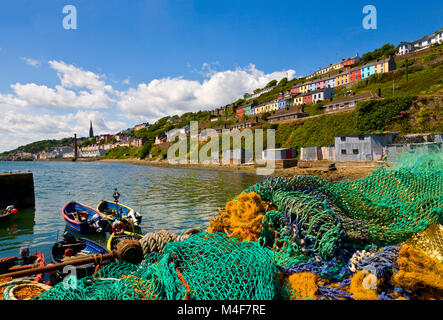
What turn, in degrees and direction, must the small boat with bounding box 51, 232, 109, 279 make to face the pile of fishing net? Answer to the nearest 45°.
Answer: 0° — it already faces it

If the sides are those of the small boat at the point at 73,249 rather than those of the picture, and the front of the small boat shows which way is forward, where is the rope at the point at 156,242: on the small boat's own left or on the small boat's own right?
on the small boat's own right
